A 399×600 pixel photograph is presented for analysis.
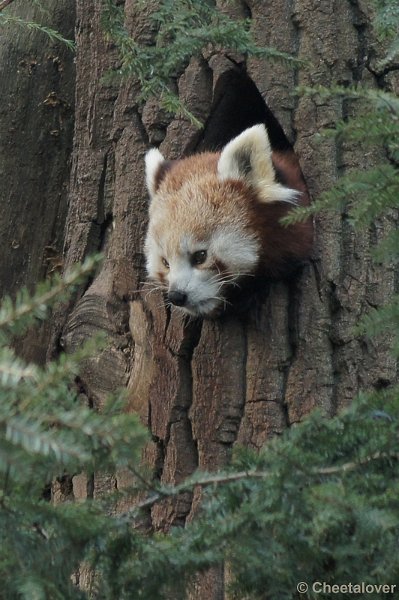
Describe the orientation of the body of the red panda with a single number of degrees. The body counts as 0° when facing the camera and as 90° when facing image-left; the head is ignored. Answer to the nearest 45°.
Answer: approximately 45°

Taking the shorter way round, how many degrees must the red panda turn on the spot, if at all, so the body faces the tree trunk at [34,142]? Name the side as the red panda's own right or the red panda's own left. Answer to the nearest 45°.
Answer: approximately 90° to the red panda's own right
